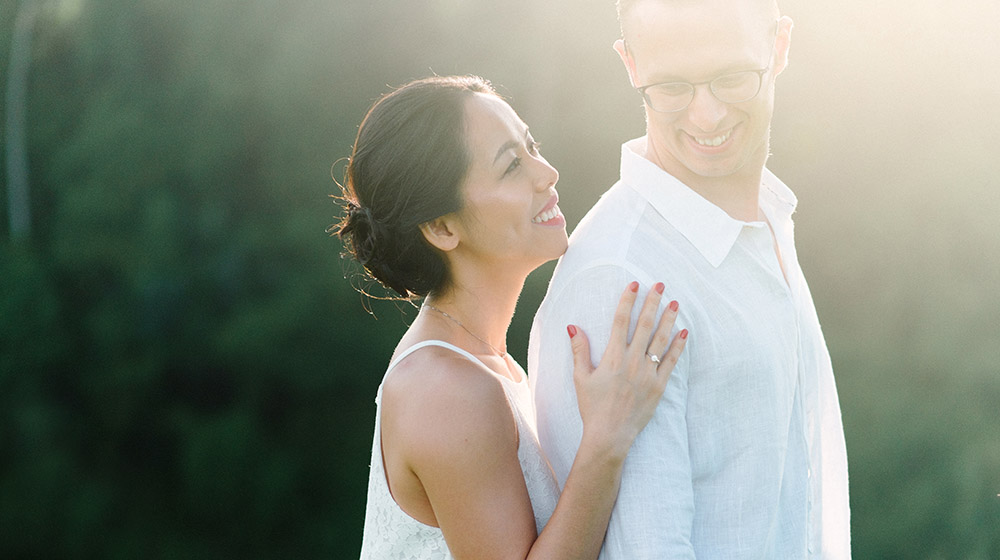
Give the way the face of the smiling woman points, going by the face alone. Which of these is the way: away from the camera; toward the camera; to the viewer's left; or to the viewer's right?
to the viewer's right

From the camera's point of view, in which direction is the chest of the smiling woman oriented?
to the viewer's right

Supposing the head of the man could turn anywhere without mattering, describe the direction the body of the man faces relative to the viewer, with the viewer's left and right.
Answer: facing the viewer and to the right of the viewer

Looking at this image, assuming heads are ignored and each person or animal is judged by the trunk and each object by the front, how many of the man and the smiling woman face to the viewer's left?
0
